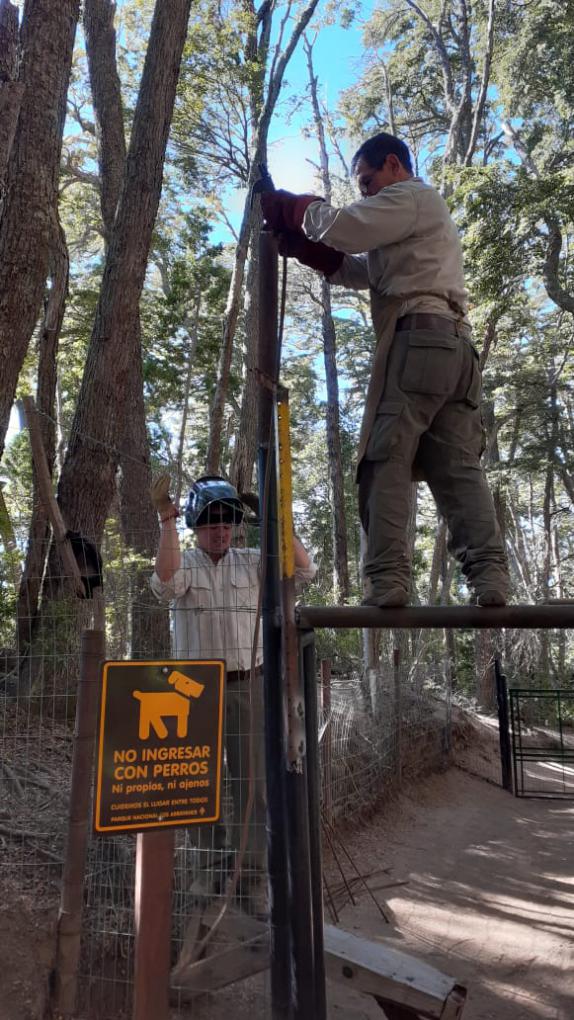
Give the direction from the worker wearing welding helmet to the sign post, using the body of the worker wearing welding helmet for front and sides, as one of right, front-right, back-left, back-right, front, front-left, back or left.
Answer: front

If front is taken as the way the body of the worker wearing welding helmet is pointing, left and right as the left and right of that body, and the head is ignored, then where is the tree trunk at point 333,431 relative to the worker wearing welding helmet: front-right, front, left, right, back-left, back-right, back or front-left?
back

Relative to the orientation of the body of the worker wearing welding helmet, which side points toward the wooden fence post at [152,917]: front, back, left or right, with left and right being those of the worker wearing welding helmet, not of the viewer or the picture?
front

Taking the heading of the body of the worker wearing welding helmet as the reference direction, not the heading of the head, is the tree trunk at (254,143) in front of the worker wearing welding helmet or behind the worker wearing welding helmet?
behind

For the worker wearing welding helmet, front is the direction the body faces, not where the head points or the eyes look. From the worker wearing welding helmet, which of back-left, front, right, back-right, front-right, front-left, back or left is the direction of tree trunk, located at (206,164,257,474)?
back

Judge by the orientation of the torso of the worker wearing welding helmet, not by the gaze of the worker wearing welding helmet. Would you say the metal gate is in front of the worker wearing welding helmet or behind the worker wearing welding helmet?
behind

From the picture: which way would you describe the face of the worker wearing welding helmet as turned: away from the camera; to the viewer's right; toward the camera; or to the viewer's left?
toward the camera

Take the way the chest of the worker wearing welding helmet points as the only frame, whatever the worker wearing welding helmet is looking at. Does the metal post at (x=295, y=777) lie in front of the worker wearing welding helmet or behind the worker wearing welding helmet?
in front

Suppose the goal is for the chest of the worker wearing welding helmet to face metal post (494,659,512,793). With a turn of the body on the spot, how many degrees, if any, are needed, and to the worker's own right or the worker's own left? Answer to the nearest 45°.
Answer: approximately 135° to the worker's own left

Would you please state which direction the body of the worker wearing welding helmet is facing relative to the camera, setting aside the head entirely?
toward the camera

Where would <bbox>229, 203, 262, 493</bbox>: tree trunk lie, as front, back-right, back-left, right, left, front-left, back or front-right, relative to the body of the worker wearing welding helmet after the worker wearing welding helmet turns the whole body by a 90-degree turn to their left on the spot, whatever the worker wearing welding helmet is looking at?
left
